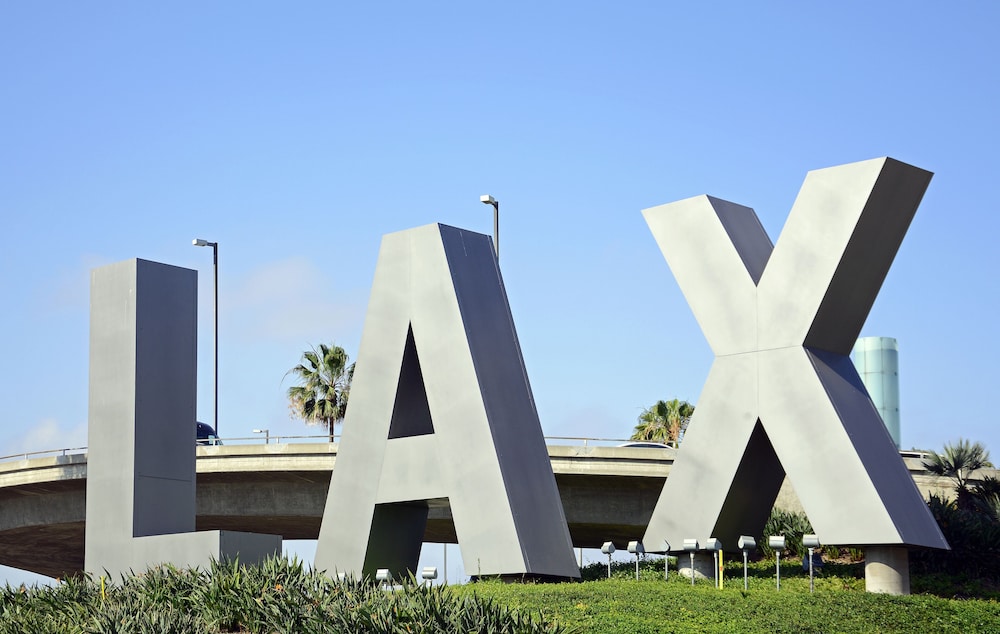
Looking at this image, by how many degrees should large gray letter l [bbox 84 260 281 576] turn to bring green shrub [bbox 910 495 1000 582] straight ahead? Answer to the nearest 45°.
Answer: approximately 135° to its left

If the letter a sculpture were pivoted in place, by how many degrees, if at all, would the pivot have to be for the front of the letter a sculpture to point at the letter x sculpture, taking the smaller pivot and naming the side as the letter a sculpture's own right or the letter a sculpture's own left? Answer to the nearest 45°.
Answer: approximately 135° to the letter a sculpture's own left

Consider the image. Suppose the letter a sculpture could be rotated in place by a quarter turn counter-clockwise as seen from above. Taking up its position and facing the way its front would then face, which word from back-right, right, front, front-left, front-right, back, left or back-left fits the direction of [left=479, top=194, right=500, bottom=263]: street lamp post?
back-left

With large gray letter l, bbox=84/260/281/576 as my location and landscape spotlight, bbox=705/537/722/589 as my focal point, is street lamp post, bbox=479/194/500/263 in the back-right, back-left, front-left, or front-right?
front-left

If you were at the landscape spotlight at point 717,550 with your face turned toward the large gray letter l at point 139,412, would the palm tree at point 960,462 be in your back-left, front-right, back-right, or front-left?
back-right

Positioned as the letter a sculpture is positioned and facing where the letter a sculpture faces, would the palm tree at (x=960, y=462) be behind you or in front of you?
behind

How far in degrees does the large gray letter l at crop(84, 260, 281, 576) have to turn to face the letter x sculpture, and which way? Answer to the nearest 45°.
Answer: approximately 135° to its left

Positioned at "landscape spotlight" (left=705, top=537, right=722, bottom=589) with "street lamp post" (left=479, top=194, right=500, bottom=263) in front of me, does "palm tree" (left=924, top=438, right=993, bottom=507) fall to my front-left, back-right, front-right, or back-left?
front-right

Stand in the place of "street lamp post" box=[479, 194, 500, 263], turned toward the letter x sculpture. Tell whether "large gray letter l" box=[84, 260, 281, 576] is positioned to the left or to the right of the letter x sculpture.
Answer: right

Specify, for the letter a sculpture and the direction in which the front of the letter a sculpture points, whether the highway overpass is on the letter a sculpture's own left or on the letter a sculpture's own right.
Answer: on the letter a sculpture's own right

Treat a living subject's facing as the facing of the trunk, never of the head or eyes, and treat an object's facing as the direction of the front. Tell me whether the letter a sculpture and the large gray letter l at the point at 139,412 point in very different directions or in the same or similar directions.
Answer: same or similar directions

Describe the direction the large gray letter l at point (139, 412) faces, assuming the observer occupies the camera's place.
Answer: facing the viewer and to the left of the viewer

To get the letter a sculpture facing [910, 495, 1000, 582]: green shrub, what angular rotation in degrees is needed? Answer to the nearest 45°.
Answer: approximately 135° to its left
